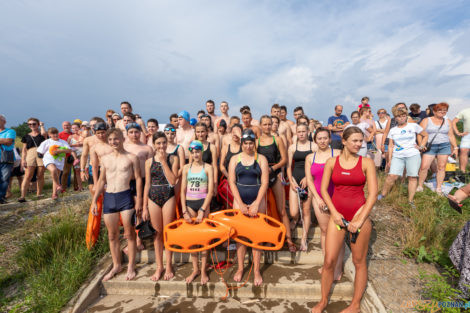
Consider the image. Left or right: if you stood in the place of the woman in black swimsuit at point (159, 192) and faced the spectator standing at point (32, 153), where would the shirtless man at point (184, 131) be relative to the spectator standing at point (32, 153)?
right

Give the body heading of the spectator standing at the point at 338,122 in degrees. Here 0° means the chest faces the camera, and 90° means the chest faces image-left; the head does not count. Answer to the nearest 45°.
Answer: approximately 0°

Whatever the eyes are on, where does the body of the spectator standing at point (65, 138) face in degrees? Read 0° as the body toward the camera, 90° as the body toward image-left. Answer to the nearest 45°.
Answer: approximately 315°

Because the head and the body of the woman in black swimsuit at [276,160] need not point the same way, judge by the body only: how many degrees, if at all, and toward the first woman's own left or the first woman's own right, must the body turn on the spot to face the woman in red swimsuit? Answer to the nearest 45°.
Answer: approximately 45° to the first woman's own left

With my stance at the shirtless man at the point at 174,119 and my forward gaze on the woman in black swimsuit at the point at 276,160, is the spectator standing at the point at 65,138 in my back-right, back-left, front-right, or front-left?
back-right

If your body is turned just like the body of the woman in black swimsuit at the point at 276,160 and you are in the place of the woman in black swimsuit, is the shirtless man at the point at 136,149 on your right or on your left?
on your right

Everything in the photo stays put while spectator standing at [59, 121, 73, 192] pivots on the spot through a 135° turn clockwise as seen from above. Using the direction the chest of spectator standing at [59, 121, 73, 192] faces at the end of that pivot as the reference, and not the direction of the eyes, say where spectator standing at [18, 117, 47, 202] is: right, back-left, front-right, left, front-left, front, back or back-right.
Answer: front-left
